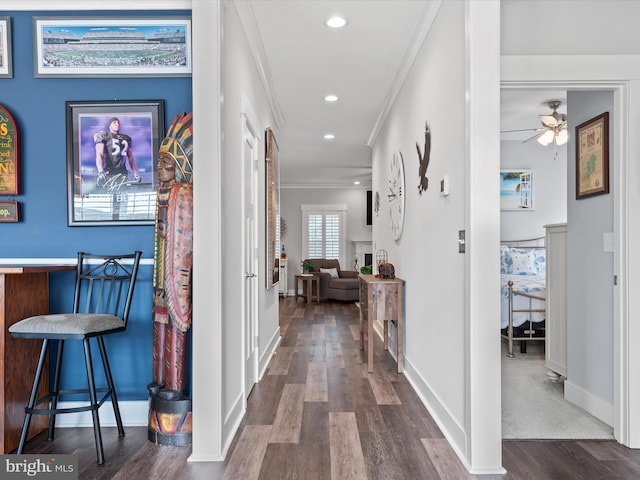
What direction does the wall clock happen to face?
to the viewer's left

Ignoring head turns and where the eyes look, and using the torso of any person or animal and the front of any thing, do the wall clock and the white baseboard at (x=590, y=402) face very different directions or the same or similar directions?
same or similar directions

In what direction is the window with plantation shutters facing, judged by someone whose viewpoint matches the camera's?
facing the viewer

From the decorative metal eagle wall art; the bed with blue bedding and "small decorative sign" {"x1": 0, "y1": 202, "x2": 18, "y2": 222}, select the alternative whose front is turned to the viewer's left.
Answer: the decorative metal eagle wall art

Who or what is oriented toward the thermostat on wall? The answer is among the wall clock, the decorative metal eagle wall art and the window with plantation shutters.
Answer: the window with plantation shutters

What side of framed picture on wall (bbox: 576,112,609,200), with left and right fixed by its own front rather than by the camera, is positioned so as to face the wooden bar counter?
front

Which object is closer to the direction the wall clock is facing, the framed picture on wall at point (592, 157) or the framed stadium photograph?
the framed stadium photograph

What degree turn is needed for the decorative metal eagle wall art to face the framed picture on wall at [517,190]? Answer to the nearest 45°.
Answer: approximately 90° to its right

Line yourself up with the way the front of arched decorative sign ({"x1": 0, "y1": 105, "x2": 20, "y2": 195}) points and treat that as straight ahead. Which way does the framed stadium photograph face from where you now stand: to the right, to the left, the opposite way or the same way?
the same way

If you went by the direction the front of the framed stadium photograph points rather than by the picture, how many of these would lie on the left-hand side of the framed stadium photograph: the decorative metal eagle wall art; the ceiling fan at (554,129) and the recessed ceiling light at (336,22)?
3

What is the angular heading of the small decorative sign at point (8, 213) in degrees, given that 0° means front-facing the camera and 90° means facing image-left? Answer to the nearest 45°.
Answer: approximately 0°

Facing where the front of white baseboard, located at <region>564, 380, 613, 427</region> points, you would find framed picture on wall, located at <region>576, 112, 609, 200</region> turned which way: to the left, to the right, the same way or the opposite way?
the same way

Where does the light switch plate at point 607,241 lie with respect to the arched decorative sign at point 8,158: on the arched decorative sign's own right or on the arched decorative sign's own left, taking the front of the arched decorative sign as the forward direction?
on the arched decorative sign's own left

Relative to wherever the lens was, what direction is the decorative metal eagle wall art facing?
facing to the left of the viewer

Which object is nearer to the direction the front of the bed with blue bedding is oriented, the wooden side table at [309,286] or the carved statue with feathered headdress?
the carved statue with feathered headdress

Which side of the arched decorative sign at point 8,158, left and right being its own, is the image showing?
front

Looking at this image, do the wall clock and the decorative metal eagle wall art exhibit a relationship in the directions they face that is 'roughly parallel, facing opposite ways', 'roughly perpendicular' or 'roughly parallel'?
roughly parallel

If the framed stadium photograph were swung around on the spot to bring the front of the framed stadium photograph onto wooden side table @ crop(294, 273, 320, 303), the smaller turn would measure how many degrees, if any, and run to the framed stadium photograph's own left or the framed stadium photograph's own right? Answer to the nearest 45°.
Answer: approximately 135° to the framed stadium photograph's own left
